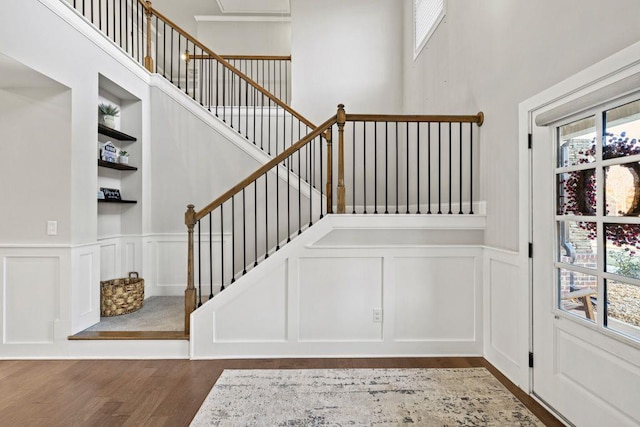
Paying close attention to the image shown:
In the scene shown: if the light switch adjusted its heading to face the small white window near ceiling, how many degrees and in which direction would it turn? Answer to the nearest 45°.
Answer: approximately 90° to its left

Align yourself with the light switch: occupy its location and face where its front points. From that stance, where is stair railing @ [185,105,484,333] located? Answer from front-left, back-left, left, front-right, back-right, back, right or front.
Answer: left

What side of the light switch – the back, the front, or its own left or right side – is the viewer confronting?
front

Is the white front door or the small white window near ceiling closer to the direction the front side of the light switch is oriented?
the white front door

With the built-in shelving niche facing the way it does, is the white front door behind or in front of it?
in front

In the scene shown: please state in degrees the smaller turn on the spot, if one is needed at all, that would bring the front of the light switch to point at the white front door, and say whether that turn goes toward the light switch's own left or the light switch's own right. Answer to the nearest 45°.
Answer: approximately 45° to the light switch's own left

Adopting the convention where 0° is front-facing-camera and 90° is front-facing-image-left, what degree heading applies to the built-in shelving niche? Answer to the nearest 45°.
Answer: approximately 315°

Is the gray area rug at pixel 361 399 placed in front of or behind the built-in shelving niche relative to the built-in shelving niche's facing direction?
in front
